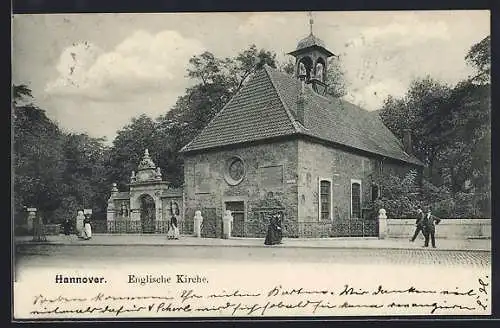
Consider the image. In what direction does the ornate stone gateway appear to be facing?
toward the camera

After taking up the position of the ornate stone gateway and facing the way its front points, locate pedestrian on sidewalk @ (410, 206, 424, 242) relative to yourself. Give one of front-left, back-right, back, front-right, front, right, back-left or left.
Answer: left

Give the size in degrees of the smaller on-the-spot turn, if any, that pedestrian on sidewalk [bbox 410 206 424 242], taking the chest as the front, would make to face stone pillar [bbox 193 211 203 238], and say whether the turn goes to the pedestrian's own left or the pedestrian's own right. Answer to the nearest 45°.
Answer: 0° — they already face it

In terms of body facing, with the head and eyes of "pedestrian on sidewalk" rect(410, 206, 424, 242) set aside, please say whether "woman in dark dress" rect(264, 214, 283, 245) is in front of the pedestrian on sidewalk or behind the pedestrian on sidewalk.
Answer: in front
